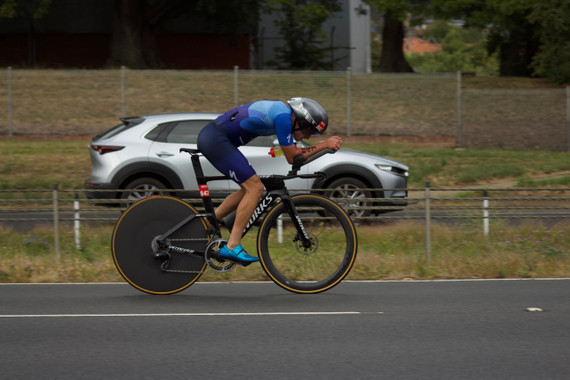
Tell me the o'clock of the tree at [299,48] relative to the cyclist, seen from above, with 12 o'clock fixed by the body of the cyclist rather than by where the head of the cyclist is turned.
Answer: The tree is roughly at 9 o'clock from the cyclist.

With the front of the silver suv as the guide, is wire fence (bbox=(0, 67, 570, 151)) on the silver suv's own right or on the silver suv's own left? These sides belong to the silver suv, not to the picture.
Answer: on the silver suv's own left

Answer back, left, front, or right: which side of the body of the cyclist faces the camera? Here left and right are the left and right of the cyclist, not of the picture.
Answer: right

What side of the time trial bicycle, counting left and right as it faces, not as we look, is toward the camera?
right

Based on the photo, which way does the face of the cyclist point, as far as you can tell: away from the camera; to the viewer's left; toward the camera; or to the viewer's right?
to the viewer's right

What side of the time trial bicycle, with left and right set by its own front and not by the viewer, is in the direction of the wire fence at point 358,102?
left

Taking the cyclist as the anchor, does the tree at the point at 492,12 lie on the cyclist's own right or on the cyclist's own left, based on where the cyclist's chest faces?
on the cyclist's own left

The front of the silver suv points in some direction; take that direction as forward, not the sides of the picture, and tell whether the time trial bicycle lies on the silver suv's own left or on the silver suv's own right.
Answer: on the silver suv's own right

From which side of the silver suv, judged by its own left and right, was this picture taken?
right

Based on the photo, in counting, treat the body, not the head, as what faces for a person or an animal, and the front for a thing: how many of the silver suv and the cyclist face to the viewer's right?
2

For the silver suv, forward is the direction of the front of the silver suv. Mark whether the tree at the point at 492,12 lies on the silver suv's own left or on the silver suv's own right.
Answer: on the silver suv's own left

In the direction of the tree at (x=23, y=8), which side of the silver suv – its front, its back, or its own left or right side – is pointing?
left

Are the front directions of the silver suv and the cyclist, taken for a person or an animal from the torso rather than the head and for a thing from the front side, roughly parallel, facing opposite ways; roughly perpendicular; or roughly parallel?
roughly parallel

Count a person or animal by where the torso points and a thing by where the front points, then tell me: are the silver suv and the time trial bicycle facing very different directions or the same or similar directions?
same or similar directions

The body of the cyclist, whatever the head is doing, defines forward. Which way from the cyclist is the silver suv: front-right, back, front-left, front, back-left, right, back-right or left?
left
